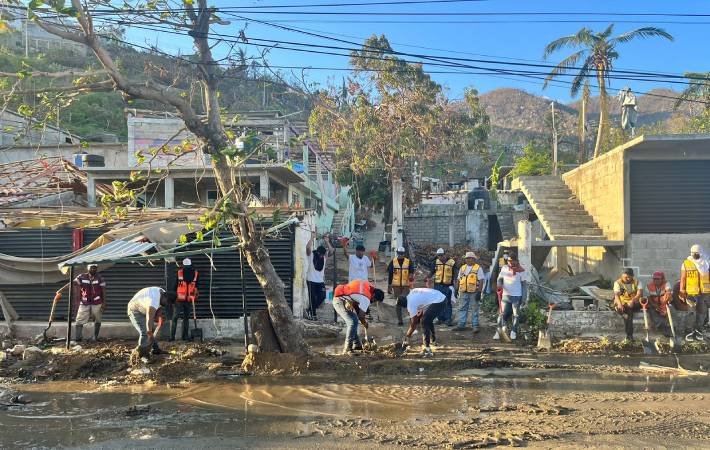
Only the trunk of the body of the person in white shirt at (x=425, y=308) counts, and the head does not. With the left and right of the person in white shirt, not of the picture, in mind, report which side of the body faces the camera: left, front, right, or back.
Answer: left

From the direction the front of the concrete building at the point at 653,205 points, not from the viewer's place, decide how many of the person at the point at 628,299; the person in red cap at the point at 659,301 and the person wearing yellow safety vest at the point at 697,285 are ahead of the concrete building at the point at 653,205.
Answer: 3

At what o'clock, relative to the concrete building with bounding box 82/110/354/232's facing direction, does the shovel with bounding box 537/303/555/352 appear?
The shovel is roughly at 11 o'clock from the concrete building.

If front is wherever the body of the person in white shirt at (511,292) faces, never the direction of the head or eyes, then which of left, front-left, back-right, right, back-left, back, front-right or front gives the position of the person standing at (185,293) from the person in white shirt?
right

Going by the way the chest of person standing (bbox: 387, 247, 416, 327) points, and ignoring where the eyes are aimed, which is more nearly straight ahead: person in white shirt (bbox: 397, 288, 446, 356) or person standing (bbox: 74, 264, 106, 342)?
the person in white shirt

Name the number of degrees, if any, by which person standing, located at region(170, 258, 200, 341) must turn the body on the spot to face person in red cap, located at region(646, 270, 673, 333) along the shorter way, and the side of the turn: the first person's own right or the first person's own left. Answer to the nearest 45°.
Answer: approximately 45° to the first person's own left

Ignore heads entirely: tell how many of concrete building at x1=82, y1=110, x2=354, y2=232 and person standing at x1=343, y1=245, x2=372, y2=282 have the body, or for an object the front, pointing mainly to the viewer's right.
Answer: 0

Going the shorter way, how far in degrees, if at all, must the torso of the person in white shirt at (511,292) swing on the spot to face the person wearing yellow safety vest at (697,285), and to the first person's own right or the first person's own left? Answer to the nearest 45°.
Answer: approximately 90° to the first person's own left

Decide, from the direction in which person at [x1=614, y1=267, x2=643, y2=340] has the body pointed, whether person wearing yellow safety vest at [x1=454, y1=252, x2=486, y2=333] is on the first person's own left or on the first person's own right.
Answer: on the first person's own right

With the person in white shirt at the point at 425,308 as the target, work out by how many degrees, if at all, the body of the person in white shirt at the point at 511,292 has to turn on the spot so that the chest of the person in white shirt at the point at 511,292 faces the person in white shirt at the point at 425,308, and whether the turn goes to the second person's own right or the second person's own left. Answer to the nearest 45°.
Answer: approximately 45° to the second person's own right
